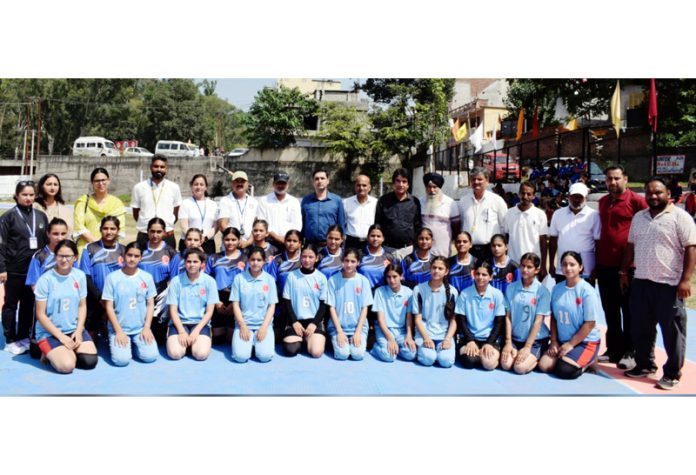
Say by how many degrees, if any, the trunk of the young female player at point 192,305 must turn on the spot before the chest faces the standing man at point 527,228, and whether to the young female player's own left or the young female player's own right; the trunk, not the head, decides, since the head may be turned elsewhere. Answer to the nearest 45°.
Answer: approximately 90° to the young female player's own left

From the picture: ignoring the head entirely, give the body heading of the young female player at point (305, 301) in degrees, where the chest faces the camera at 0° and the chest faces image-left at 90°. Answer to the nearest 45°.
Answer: approximately 0°

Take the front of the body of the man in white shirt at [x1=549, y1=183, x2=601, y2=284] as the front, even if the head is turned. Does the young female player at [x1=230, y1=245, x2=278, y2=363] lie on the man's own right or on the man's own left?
on the man's own right

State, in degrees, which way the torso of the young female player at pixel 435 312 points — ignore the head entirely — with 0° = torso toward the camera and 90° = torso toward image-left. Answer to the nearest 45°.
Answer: approximately 0°

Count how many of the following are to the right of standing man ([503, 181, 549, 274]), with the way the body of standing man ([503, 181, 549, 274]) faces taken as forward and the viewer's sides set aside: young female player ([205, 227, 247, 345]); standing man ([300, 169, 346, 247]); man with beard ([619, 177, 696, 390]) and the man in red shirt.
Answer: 2

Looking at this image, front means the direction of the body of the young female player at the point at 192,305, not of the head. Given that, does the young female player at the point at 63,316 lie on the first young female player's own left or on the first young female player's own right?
on the first young female player's own right

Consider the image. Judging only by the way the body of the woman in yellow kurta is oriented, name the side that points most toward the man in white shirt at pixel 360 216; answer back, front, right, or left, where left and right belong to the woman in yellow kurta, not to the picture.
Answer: left
